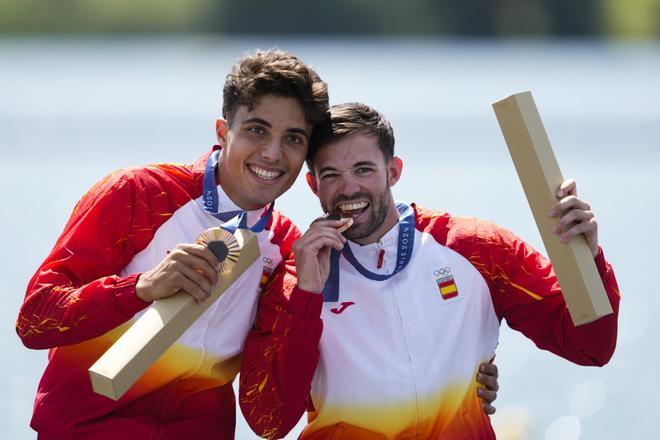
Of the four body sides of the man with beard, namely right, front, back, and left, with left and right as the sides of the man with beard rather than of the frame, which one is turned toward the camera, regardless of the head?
front

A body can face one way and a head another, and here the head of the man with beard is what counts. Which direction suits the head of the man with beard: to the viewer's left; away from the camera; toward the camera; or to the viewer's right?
toward the camera
